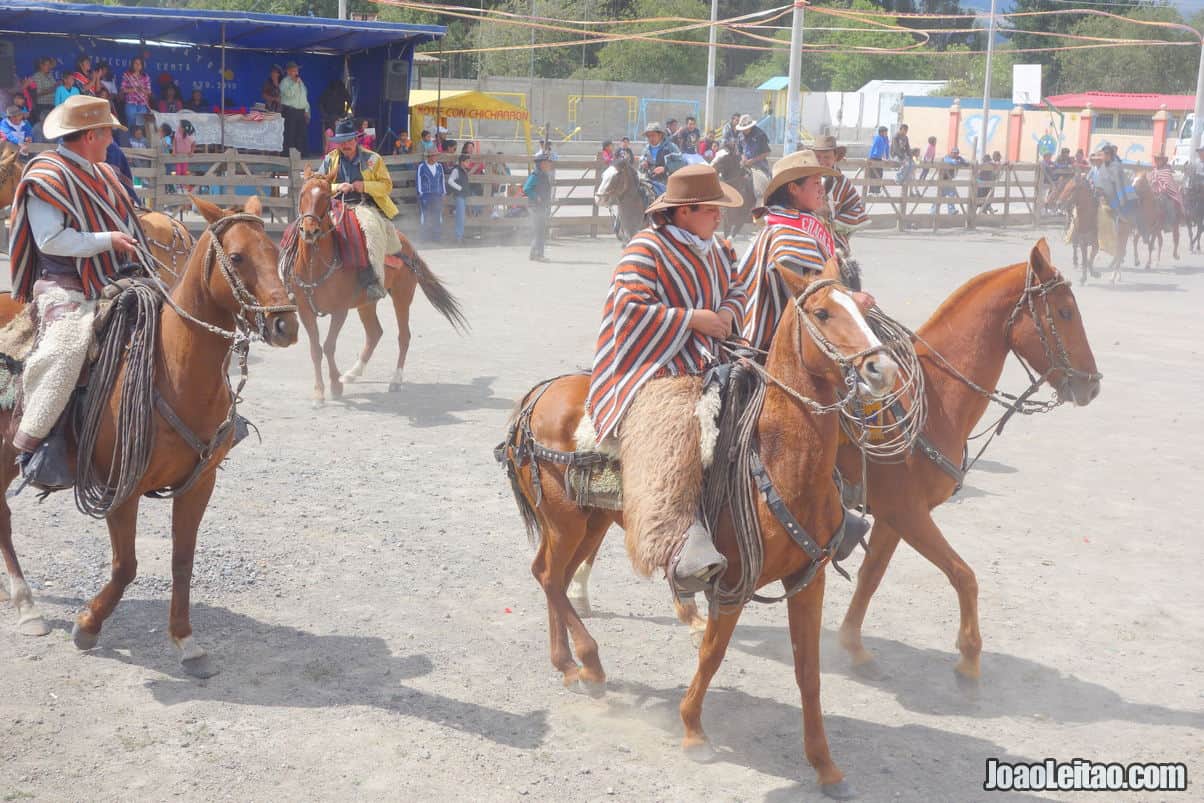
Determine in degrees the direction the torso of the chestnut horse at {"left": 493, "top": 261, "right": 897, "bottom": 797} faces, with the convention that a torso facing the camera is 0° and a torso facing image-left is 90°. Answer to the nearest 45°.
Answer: approximately 315°

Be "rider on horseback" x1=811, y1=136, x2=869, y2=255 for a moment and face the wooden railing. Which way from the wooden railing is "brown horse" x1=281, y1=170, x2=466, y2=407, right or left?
left

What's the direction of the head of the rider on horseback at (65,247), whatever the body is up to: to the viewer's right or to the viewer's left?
to the viewer's right

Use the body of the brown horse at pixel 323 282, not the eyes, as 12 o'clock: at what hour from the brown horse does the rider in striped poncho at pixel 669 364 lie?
The rider in striped poncho is roughly at 10 o'clock from the brown horse.

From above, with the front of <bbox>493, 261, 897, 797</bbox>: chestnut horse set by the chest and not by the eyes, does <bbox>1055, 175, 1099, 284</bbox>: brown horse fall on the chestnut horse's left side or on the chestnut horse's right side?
on the chestnut horse's left side

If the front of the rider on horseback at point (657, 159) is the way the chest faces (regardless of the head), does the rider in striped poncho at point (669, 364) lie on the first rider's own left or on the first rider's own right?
on the first rider's own left

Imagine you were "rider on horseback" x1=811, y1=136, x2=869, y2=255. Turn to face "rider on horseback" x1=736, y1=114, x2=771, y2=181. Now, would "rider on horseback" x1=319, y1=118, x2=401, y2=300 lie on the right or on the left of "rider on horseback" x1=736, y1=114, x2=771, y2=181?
left

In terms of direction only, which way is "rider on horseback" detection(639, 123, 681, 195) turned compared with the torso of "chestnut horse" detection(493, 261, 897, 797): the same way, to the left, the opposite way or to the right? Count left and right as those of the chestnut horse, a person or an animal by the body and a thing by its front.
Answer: to the right
